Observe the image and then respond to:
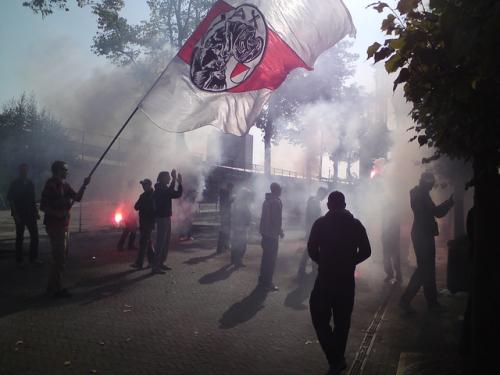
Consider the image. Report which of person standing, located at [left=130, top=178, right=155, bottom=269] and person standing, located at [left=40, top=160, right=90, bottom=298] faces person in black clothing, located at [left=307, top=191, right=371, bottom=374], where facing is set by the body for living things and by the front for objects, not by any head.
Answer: person standing, located at [left=40, top=160, right=90, bottom=298]

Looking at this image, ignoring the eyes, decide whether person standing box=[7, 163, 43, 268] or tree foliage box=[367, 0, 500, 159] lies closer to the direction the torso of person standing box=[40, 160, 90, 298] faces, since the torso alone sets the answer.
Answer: the tree foliage

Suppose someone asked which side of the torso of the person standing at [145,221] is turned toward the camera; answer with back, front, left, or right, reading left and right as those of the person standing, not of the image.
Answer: left

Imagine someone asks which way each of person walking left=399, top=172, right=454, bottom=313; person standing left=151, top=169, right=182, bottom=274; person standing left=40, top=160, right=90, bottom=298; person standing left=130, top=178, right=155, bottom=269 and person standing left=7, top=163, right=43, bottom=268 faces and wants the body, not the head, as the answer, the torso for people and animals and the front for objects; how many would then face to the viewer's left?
1

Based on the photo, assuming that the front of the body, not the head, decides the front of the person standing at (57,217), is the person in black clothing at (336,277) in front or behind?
in front

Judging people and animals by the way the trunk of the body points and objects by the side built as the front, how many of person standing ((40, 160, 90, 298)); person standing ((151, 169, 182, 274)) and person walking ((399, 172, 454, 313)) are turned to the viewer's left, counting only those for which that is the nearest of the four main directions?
0

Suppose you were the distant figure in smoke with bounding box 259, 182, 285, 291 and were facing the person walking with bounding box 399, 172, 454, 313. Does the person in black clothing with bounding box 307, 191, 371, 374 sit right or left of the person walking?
right

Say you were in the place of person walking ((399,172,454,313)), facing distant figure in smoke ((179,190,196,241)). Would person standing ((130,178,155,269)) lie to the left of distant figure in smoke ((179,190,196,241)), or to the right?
left

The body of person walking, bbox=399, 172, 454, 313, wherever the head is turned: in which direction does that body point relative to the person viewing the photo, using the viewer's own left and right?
facing to the right of the viewer

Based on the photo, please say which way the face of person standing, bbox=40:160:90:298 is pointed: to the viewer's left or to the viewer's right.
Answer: to the viewer's right
